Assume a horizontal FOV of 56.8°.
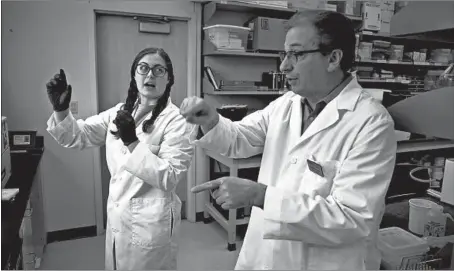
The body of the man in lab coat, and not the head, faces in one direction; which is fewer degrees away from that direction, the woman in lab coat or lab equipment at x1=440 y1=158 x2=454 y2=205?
the woman in lab coat

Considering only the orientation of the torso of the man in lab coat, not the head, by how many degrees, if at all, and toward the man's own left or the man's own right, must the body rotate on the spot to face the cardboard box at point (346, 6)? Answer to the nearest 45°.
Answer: approximately 135° to the man's own right

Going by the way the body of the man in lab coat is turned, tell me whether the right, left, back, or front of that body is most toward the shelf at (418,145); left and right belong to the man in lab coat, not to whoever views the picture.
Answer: back

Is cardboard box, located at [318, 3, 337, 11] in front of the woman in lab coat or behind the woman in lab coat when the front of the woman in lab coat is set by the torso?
behind

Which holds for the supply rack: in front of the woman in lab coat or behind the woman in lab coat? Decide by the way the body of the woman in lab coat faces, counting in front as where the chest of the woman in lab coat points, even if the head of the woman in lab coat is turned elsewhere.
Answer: behind

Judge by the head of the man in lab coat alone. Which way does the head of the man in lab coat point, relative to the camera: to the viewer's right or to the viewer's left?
to the viewer's left
